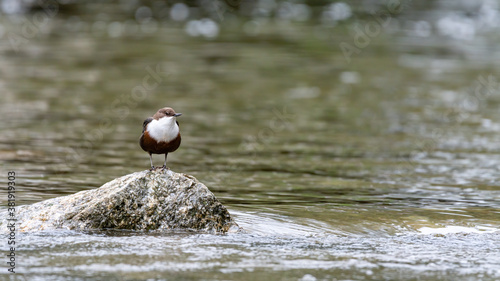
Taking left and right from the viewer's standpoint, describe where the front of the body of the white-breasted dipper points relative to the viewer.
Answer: facing the viewer and to the right of the viewer
